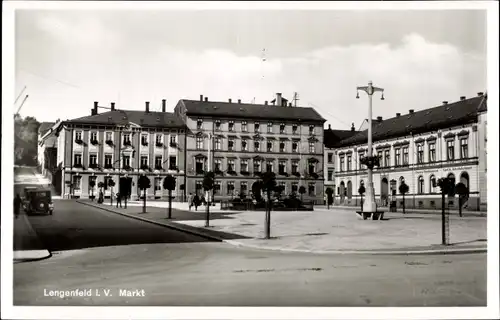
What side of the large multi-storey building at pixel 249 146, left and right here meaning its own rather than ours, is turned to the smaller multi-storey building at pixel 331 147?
left

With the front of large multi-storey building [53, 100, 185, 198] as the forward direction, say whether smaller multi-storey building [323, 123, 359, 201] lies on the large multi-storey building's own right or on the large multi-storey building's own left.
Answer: on the large multi-storey building's own left

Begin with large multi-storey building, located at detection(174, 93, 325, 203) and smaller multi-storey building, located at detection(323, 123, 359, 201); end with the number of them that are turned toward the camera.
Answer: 2

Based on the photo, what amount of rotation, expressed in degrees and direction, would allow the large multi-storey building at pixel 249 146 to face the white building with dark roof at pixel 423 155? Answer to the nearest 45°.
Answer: approximately 90° to its left

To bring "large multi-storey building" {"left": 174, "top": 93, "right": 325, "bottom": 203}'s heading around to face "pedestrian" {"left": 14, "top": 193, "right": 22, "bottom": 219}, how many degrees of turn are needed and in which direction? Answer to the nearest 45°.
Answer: approximately 45° to its right

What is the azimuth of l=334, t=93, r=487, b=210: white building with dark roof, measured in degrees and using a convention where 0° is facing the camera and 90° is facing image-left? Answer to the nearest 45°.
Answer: approximately 45°

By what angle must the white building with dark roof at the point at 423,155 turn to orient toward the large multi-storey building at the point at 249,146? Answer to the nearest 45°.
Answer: approximately 45° to its right

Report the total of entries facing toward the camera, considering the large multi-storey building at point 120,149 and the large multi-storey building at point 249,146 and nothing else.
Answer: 2
